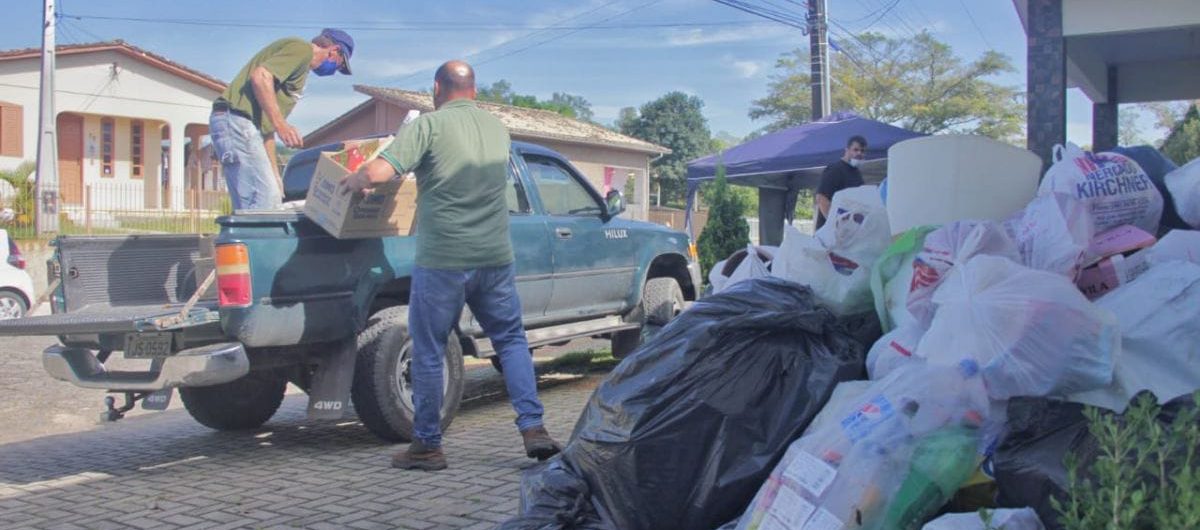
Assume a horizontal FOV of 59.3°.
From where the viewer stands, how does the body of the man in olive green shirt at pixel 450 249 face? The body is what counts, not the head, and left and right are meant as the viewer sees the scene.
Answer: facing away from the viewer and to the left of the viewer

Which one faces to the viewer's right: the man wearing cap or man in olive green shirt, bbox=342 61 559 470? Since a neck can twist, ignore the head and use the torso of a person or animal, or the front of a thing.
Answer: the man wearing cap

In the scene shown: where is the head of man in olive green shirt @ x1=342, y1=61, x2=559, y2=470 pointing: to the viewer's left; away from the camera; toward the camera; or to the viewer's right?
away from the camera

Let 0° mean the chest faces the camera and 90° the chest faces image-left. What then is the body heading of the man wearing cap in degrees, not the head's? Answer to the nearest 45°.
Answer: approximately 270°

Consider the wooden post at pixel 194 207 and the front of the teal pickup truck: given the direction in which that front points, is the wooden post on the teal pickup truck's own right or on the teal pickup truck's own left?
on the teal pickup truck's own left

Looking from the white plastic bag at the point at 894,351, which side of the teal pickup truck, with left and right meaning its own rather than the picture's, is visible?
right

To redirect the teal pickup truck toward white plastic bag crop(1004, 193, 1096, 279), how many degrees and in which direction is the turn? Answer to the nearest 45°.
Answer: approximately 90° to its right

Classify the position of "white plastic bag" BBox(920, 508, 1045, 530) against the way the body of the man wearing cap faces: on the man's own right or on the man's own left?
on the man's own right

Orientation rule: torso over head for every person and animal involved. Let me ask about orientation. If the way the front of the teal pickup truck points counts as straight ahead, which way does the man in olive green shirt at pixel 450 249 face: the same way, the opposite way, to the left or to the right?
to the left

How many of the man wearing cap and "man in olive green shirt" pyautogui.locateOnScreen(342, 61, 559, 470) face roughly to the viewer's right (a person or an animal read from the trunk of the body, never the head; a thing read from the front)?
1

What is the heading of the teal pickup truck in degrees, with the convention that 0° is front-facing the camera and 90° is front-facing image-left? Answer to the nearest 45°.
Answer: approximately 225°
